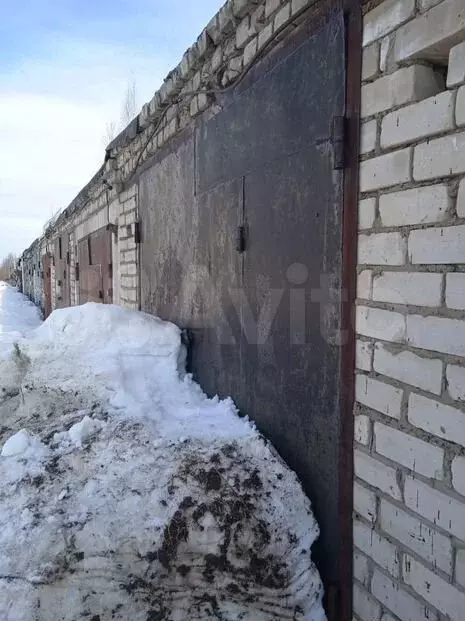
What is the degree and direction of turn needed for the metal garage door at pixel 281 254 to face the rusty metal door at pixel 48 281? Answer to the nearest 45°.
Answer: approximately 90° to its right

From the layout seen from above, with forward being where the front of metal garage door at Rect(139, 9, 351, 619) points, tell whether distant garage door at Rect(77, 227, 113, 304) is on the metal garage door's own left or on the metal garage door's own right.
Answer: on the metal garage door's own right

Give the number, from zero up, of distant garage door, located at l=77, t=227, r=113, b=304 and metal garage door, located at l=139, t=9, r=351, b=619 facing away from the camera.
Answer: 0

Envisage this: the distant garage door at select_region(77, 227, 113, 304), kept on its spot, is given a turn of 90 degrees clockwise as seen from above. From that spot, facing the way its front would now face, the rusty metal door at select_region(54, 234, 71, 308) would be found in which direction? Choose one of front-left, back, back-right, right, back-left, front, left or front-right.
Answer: front-right

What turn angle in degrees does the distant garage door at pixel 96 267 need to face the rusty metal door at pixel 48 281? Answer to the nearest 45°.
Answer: approximately 135° to its right

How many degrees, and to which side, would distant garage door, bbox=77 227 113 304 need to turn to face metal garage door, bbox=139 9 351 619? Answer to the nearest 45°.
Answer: approximately 45° to its left

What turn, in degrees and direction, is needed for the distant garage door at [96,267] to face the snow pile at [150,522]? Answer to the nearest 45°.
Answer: approximately 45° to its left

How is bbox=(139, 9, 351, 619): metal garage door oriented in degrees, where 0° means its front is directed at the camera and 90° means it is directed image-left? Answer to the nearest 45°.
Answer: approximately 45°

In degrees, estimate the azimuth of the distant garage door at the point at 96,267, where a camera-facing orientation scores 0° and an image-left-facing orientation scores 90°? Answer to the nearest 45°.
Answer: approximately 45°
